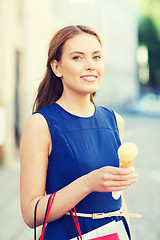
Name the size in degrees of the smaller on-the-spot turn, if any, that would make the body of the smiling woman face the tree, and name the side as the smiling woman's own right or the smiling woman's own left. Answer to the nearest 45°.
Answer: approximately 135° to the smiling woman's own left

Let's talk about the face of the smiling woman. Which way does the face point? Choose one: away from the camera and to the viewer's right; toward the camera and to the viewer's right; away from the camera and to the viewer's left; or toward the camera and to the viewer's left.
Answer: toward the camera and to the viewer's right

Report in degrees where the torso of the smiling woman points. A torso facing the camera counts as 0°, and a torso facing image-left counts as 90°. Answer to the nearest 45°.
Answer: approximately 315°
